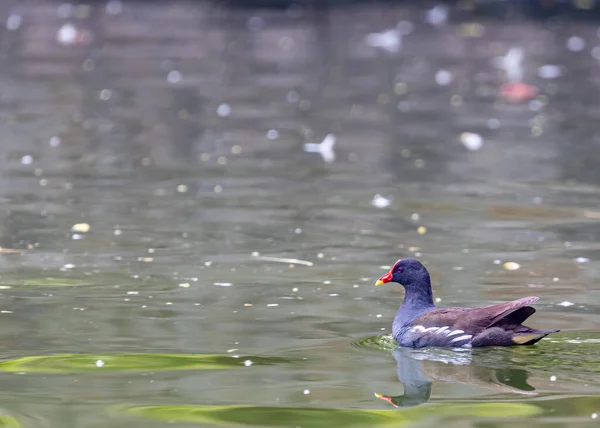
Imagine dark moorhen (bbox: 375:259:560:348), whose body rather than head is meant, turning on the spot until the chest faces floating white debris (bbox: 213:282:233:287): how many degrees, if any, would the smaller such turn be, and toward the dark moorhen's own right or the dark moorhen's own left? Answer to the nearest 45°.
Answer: approximately 45° to the dark moorhen's own right

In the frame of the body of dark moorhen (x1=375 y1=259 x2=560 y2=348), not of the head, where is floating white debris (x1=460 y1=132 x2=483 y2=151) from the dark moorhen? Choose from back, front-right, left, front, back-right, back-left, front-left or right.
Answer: right

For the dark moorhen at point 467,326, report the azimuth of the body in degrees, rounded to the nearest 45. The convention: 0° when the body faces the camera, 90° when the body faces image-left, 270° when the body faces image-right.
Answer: approximately 90°

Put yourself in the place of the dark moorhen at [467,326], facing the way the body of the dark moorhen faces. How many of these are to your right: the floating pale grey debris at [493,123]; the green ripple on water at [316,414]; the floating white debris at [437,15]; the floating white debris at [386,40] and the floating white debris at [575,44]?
4

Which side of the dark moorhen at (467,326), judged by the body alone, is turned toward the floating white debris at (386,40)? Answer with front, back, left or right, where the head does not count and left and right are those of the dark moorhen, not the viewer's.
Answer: right

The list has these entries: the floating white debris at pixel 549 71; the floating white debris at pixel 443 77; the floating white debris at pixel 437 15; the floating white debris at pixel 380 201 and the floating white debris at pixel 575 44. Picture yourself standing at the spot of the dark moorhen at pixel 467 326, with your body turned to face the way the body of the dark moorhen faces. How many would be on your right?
5

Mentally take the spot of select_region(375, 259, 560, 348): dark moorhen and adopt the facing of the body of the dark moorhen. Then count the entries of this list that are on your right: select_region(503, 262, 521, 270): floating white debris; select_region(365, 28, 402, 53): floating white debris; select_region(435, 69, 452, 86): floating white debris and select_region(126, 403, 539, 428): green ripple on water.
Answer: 3

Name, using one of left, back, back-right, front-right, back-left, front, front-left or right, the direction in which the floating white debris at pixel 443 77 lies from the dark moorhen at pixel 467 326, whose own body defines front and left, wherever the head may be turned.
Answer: right

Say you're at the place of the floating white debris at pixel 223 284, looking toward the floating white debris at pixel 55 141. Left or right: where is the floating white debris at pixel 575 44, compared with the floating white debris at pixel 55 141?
right

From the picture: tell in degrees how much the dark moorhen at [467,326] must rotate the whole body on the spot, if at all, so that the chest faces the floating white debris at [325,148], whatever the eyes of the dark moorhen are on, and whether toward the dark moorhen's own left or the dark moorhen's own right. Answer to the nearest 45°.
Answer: approximately 90° to the dark moorhen's own right

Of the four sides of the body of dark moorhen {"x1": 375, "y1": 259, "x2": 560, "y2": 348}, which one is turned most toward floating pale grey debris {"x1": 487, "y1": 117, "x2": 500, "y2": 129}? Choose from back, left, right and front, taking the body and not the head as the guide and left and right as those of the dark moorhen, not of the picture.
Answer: right

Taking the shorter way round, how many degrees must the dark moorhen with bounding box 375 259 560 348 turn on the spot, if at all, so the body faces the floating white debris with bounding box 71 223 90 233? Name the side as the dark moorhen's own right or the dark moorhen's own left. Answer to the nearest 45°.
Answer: approximately 45° to the dark moorhen's own right
